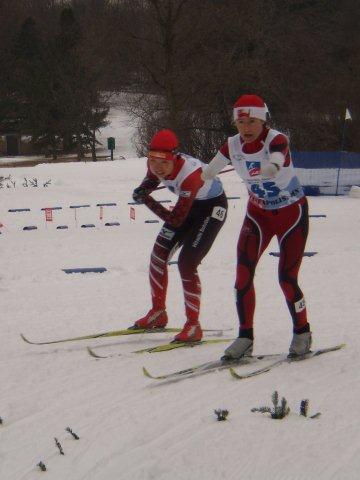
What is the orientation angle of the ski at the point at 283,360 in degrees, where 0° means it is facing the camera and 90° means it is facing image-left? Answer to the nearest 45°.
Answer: approximately 45°

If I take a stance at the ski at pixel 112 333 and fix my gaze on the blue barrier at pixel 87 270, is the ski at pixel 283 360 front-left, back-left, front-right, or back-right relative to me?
back-right

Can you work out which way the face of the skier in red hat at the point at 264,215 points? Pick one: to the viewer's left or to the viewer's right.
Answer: to the viewer's left

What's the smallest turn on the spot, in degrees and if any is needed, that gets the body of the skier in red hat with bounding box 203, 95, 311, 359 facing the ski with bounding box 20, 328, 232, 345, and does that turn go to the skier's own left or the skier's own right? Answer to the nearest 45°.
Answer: approximately 90° to the skier's own right

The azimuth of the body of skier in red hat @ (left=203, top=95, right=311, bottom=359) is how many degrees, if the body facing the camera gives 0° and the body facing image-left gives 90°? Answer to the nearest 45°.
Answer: approximately 45°

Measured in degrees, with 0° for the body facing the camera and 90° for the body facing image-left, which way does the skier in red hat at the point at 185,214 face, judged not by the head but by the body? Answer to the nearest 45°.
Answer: approximately 45°

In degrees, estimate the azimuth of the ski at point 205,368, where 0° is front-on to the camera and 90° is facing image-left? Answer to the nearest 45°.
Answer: approximately 45°

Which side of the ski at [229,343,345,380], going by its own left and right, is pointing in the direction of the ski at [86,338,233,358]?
right

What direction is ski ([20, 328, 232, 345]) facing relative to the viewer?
to the viewer's left

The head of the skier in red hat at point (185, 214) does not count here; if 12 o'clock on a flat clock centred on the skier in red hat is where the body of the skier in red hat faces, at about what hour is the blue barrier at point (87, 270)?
The blue barrier is roughly at 4 o'clock from the skier in red hat.
